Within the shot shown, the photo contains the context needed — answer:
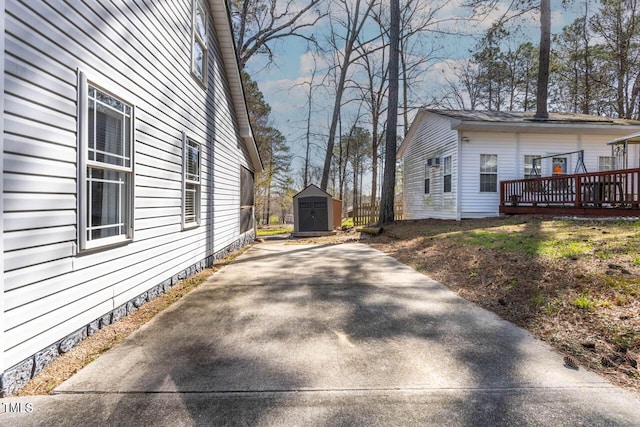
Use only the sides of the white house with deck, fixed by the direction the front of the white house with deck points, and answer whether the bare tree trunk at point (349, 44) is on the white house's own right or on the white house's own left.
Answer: on the white house's own right

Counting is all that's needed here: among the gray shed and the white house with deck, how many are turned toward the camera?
2

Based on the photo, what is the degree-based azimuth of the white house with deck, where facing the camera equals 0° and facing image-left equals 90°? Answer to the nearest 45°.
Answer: approximately 0°

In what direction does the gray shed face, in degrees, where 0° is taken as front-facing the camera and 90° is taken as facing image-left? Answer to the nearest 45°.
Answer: approximately 0°

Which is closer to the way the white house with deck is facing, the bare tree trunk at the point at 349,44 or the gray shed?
the gray shed

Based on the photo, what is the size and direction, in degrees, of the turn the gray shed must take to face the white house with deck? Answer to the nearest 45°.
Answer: approximately 90° to its left

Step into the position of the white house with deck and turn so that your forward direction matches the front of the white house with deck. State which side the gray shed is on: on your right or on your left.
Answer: on your right
